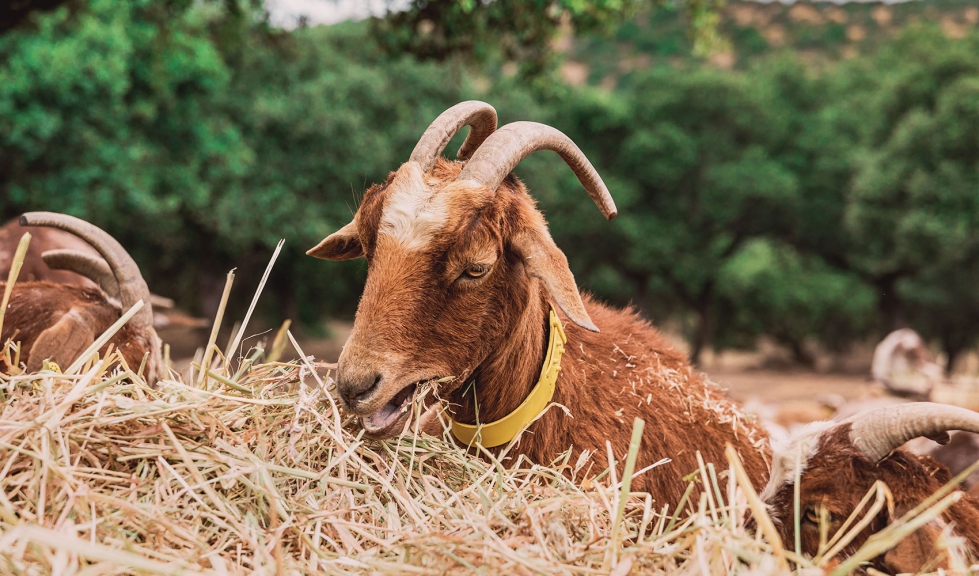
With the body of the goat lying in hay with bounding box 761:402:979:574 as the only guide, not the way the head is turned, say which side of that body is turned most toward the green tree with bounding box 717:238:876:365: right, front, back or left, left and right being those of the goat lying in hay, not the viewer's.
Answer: right

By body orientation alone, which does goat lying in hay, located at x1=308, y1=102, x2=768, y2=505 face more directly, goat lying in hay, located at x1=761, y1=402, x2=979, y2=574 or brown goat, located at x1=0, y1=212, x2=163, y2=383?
the brown goat

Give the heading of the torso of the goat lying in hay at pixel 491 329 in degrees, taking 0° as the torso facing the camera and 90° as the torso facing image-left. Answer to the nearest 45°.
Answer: approximately 45°

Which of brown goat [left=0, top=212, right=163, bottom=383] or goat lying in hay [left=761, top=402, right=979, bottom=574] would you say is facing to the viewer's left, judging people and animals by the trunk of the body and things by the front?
the goat lying in hay

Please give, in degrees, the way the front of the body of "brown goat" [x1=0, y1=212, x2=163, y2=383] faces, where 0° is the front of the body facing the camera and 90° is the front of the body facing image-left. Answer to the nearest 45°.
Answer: approximately 270°

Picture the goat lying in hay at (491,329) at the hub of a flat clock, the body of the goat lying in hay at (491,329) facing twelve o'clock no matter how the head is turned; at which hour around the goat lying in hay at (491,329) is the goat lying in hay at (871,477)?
the goat lying in hay at (871,477) is roughly at 8 o'clock from the goat lying in hay at (491,329).

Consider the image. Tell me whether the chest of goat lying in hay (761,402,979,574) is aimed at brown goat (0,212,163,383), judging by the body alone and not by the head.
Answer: yes

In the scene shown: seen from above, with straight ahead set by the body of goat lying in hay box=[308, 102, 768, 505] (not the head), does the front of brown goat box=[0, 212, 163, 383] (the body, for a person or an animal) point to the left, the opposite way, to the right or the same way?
the opposite way

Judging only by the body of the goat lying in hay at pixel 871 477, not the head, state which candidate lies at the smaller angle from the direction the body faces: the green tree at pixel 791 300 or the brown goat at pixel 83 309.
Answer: the brown goat

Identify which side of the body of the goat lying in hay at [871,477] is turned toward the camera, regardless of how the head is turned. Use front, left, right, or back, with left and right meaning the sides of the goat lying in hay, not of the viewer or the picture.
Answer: left

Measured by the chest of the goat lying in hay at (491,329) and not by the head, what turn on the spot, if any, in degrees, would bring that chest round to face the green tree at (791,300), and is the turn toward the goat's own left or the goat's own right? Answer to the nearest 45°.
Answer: approximately 135° to the goat's own right

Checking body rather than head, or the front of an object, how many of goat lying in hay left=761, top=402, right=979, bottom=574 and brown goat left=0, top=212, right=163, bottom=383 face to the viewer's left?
1
